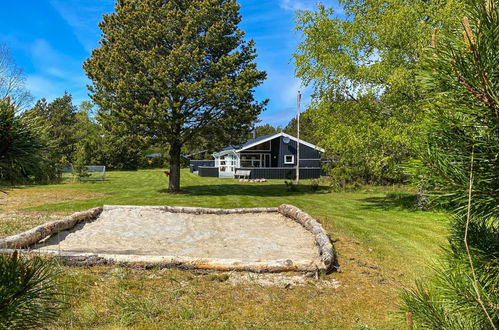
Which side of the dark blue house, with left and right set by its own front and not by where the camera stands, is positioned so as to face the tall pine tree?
front

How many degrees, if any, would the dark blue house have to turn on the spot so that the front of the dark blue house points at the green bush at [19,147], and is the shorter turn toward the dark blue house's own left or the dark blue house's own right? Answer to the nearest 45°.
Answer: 0° — it already faces it

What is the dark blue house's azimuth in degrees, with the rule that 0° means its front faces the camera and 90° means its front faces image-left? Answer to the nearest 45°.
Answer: approximately 0°

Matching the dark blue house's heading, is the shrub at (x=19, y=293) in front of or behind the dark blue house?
in front
